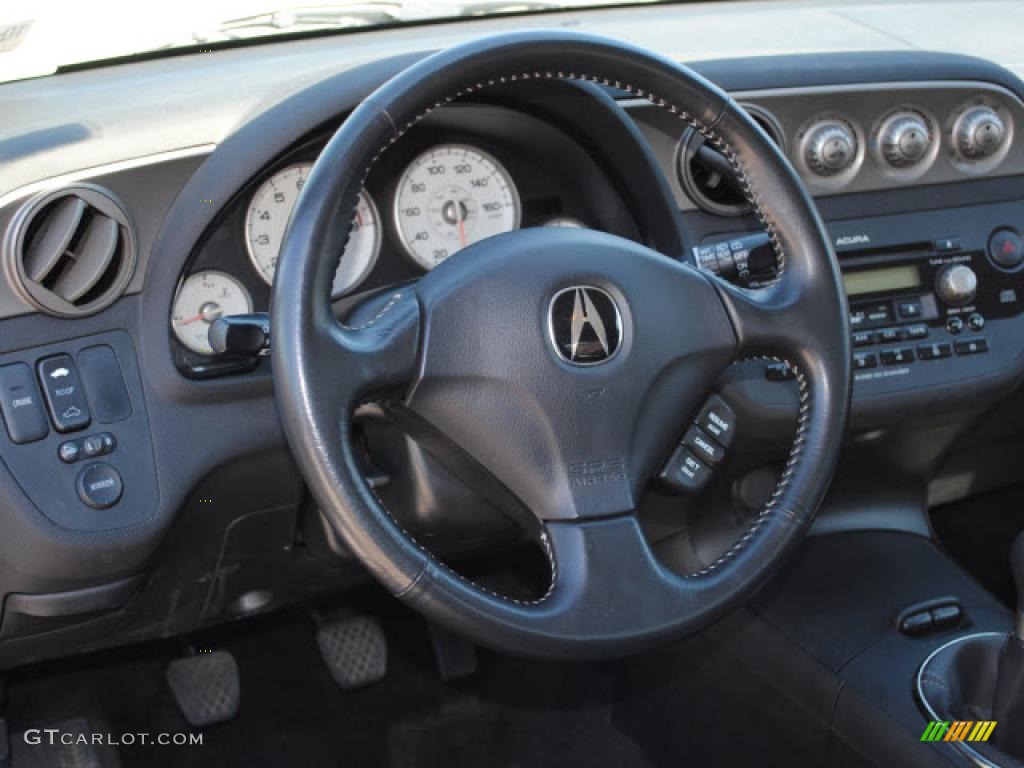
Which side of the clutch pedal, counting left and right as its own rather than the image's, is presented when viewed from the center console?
left

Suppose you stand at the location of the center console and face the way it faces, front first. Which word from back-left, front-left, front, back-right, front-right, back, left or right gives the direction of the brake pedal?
right

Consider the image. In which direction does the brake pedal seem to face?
toward the camera

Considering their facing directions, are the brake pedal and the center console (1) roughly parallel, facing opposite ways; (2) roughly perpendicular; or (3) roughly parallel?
roughly parallel

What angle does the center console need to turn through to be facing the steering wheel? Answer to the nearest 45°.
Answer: approximately 45° to its right

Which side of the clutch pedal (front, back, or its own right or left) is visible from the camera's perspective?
front

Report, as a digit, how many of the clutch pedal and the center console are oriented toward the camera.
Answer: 2

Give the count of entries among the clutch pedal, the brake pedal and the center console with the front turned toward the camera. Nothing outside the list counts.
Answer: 3

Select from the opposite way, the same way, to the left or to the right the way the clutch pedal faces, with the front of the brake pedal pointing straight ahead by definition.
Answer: the same way

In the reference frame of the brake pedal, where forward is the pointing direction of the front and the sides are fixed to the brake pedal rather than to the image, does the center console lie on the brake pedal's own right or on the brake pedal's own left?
on the brake pedal's own left
